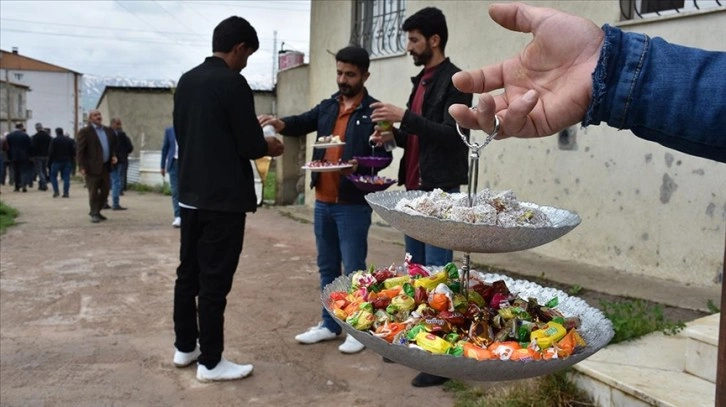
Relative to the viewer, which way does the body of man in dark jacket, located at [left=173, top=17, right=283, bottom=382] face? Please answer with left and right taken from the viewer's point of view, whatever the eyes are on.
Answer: facing away from the viewer and to the right of the viewer

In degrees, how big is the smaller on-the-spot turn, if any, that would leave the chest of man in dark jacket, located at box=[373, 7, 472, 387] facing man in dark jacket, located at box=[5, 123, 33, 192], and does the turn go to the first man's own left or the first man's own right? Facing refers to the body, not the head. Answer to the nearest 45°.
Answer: approximately 45° to the first man's own right

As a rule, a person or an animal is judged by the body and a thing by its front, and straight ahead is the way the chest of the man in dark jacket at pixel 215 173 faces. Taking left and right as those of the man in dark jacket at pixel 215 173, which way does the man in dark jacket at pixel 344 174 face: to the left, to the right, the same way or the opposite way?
the opposite way

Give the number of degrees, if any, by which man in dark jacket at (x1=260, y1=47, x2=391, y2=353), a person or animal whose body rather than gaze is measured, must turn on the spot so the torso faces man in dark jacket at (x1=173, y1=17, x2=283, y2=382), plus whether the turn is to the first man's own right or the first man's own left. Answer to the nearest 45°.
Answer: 0° — they already face them

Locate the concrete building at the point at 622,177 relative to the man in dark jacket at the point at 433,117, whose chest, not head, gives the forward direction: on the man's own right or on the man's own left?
on the man's own right

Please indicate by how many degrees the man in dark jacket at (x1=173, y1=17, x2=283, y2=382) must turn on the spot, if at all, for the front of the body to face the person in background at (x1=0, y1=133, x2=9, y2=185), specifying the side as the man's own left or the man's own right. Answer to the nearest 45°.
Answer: approximately 45° to the man's own left

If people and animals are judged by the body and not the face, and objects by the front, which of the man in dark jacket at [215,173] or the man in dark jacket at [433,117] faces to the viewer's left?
the man in dark jacket at [433,117]
